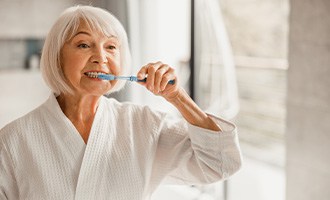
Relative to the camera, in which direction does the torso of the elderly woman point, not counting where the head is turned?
toward the camera

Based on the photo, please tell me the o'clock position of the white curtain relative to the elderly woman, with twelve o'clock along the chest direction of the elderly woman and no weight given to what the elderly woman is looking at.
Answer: The white curtain is roughly at 7 o'clock from the elderly woman.
